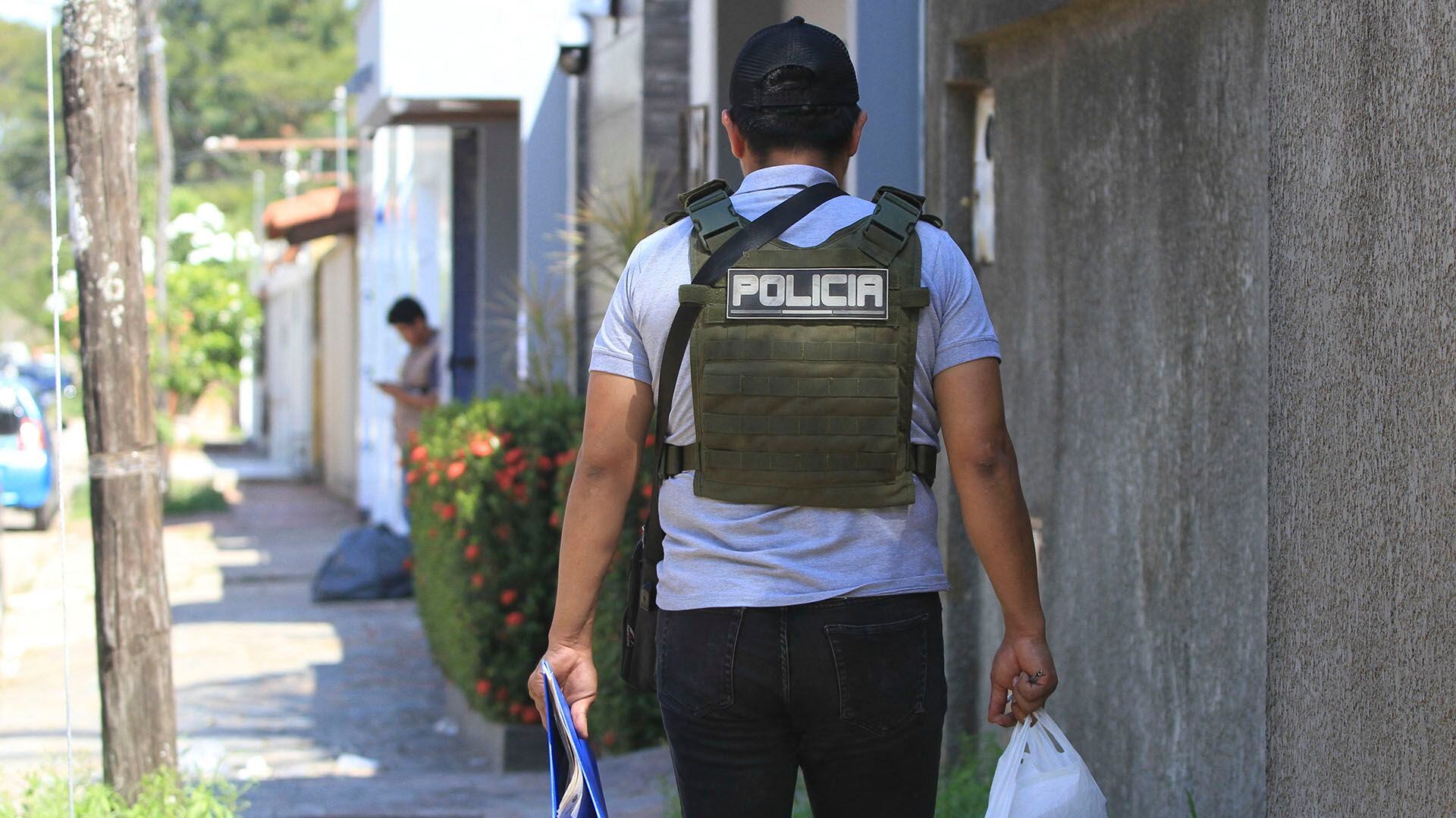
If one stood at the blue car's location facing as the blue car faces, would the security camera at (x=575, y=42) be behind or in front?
behind

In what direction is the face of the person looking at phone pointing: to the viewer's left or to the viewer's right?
to the viewer's left

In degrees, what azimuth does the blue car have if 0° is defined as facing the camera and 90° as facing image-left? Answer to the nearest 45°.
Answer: approximately 180°

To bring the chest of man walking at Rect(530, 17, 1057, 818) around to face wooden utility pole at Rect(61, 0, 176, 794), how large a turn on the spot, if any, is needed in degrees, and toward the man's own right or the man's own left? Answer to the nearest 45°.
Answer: approximately 45° to the man's own left

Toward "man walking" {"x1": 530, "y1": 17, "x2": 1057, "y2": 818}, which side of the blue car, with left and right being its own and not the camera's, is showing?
back

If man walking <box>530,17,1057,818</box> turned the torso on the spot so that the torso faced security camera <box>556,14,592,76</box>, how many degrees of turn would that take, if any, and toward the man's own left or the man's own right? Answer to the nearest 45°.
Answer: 0° — they already face it

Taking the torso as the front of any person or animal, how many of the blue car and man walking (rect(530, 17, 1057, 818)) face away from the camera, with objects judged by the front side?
2

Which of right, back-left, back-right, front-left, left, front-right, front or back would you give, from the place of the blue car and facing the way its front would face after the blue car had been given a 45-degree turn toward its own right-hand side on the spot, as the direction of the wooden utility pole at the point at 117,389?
back-right

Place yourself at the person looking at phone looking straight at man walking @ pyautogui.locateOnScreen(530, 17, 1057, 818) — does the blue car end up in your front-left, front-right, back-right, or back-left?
back-right

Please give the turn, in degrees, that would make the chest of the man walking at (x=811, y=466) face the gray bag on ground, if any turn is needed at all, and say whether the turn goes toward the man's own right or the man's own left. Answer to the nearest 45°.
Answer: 0° — they already face it

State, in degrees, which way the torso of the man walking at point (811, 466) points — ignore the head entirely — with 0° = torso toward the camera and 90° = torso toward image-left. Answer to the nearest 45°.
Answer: approximately 180°
